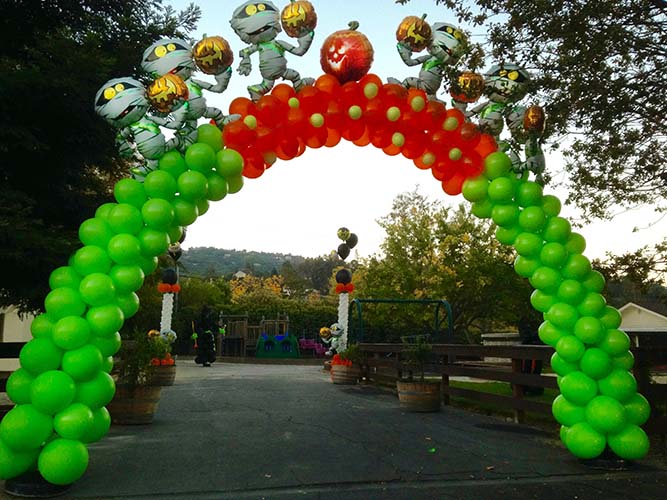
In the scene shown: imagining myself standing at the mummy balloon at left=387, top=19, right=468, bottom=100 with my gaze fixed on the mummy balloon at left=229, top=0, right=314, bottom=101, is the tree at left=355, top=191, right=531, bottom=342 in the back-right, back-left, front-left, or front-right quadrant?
back-right

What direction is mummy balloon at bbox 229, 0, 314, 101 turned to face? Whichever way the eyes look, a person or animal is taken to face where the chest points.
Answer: toward the camera

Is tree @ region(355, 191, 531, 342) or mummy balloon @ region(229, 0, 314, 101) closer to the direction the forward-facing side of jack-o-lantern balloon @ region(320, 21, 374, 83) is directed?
the mummy balloon

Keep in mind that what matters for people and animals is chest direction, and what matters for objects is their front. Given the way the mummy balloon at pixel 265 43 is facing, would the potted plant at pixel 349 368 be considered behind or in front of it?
behind

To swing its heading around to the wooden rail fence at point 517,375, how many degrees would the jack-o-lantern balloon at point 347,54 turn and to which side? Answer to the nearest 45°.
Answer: approximately 180°

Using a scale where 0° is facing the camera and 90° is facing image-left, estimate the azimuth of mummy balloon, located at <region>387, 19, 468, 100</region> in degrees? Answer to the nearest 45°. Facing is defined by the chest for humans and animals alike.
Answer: approximately 45°

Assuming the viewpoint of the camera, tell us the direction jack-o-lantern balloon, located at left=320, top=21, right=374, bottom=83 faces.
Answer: facing the viewer and to the left of the viewer

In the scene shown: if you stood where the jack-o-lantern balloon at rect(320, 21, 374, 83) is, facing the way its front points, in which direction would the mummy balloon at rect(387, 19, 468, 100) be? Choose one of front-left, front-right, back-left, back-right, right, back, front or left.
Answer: back-left

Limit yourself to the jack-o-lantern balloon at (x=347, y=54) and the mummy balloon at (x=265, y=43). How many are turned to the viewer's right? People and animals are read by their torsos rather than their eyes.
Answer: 0

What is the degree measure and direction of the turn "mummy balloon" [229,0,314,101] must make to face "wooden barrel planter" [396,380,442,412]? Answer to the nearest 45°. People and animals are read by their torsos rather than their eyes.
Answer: approximately 135° to its left

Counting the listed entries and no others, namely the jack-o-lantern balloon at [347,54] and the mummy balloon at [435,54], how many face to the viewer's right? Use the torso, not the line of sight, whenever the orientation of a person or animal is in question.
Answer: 0

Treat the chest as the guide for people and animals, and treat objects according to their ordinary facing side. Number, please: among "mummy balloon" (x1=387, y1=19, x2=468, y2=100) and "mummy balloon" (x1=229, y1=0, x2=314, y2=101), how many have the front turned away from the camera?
0

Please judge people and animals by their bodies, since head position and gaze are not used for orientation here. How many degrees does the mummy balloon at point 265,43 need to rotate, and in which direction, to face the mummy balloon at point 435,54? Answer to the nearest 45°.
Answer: approximately 90° to its left
